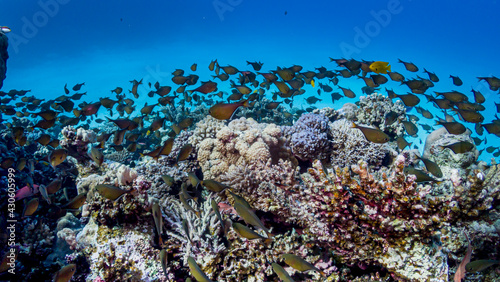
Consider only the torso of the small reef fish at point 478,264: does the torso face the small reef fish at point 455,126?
no

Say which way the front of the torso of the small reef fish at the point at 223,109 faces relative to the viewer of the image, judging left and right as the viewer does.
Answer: facing to the left of the viewer

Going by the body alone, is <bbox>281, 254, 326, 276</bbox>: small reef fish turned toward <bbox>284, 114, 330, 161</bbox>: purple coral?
no

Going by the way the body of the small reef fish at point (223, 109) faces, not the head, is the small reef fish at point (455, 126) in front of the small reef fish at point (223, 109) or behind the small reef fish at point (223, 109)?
behind

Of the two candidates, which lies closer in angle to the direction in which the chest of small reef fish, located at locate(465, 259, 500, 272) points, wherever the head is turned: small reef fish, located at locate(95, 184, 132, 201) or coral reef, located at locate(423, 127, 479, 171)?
the small reef fish

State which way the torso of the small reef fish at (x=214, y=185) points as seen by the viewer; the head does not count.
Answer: to the viewer's left

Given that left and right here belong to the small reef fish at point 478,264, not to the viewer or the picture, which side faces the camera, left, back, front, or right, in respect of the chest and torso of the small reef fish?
left

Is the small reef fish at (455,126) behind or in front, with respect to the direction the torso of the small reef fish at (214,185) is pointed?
behind

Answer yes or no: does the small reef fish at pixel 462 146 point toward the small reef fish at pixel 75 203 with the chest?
no

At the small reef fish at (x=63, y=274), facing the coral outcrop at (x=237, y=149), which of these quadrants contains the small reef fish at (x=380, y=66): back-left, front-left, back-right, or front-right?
front-right

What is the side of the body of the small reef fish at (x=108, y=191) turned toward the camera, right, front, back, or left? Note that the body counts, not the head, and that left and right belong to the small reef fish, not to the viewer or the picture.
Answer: left

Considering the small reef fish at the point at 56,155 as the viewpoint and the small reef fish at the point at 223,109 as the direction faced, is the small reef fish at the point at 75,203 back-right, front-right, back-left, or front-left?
front-right
